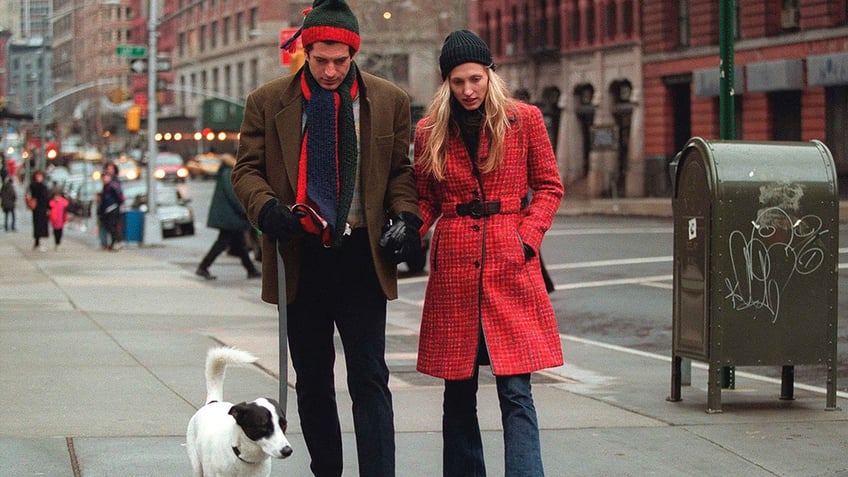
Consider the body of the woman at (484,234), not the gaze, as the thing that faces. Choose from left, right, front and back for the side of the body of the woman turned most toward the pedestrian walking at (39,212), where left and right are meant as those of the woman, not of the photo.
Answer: back

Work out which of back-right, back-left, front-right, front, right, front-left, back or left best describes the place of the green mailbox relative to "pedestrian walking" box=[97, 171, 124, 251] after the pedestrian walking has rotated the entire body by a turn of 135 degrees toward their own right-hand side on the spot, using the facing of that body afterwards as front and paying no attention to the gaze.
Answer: back-right

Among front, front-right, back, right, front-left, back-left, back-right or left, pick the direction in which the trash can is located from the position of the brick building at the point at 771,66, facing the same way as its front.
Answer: front

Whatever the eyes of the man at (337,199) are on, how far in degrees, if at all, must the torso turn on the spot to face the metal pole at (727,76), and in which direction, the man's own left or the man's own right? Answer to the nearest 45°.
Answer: approximately 135° to the man's own left

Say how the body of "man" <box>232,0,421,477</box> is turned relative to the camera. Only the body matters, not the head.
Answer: toward the camera

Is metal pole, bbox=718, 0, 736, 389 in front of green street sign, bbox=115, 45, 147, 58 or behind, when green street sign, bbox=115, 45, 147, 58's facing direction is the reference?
in front

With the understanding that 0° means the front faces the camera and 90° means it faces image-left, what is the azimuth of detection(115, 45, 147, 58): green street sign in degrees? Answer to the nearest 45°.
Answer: approximately 0°

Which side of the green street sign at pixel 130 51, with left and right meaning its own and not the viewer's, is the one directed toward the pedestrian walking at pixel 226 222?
front

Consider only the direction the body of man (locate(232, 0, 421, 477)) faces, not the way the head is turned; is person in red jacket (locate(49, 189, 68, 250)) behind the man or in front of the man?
behind

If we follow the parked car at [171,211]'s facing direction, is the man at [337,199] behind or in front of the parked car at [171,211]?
in front

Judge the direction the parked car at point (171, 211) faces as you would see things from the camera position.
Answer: facing the viewer and to the right of the viewer
